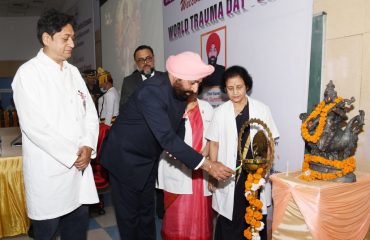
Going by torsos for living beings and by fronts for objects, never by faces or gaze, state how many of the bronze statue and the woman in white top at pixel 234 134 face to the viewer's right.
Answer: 0

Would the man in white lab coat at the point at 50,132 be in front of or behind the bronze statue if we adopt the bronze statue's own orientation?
in front

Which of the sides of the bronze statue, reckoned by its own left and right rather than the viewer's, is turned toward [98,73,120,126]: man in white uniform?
right

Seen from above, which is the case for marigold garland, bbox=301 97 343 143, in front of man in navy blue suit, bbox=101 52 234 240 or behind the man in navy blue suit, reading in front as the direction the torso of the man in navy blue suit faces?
in front

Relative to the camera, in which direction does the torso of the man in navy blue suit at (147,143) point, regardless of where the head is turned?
to the viewer's right

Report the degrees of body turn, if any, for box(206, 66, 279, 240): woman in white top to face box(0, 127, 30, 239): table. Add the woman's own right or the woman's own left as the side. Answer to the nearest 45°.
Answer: approximately 90° to the woman's own right

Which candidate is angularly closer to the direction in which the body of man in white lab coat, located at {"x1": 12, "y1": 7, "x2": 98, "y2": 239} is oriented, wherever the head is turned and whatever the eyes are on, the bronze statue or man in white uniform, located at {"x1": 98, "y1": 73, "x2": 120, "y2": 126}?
the bronze statue

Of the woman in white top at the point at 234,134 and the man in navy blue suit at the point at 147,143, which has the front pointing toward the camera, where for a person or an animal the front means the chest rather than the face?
the woman in white top

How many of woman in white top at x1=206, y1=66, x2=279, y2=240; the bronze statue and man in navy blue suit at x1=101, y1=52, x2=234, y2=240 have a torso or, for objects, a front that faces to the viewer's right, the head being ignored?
1

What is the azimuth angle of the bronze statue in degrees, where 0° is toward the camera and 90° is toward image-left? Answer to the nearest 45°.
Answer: approximately 45°

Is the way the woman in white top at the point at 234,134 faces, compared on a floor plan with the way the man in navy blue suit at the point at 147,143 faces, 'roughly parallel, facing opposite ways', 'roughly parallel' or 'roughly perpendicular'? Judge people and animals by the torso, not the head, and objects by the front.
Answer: roughly perpendicular

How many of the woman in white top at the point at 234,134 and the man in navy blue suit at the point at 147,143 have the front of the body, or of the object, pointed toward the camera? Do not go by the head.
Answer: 1

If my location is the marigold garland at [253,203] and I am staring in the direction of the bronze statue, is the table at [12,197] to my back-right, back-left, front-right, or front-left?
back-left

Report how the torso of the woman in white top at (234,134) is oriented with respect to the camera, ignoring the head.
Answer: toward the camera

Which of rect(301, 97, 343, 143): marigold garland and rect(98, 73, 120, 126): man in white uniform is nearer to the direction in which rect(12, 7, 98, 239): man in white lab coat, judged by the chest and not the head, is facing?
the marigold garland

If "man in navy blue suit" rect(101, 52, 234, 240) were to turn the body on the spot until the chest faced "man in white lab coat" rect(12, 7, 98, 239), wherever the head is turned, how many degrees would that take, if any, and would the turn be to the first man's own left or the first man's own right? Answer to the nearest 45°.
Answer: approximately 180°

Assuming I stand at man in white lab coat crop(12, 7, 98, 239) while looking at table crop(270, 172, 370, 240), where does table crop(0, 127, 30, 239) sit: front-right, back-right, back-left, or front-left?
back-left
